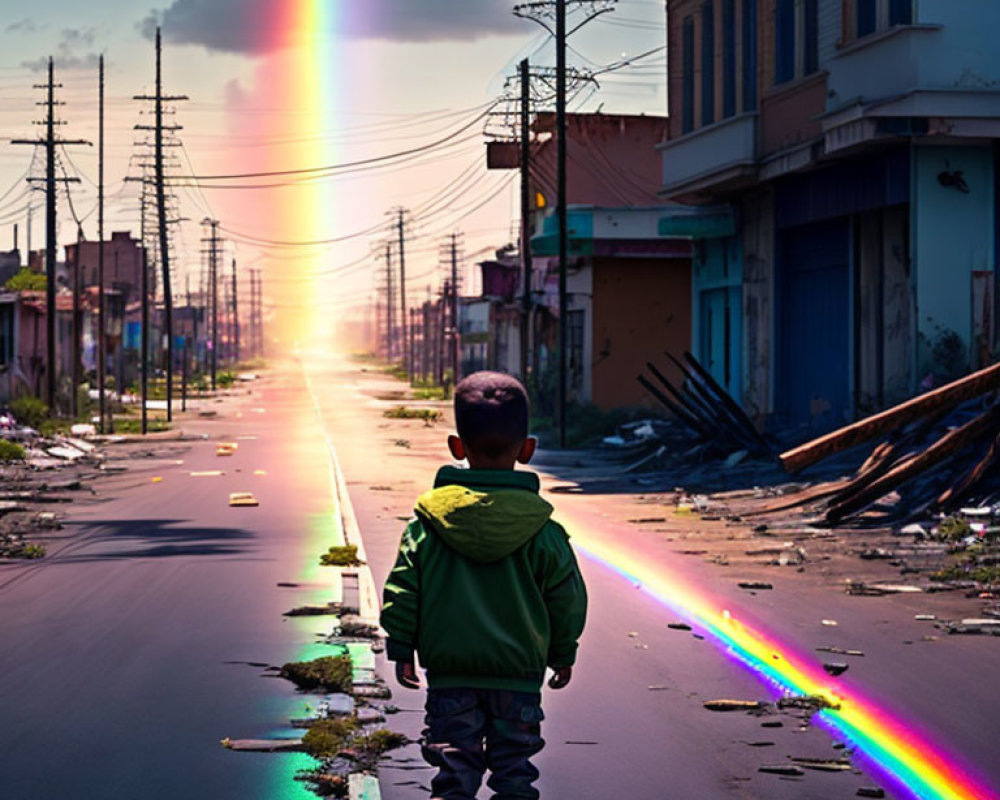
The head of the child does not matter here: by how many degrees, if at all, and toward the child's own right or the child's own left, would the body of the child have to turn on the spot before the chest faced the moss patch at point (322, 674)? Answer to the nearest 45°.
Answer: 0° — they already face it

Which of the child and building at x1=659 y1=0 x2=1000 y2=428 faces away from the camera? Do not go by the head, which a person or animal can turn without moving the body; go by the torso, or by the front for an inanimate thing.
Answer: the child

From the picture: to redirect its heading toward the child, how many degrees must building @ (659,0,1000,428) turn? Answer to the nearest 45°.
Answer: approximately 45° to its left

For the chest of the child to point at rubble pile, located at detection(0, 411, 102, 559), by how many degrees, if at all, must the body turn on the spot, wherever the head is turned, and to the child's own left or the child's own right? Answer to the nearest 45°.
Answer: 0° — they already face it

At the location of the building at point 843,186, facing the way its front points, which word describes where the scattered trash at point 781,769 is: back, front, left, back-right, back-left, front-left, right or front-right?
front-left

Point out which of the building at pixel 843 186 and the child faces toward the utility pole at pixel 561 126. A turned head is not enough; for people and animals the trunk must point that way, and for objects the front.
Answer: the child

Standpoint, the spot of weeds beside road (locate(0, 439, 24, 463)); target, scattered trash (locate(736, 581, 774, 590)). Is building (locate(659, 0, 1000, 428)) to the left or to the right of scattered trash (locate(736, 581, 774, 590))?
left

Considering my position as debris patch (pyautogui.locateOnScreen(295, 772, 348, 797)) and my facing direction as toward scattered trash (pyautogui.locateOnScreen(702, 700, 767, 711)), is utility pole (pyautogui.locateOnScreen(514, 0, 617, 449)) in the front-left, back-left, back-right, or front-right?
front-left

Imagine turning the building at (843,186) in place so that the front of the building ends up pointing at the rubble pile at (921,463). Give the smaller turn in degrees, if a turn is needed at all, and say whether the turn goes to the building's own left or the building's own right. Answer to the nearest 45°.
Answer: approximately 45° to the building's own left

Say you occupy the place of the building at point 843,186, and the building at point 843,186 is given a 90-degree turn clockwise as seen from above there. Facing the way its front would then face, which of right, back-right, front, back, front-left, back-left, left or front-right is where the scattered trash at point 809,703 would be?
back-left

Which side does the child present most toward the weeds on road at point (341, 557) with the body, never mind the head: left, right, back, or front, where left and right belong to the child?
front

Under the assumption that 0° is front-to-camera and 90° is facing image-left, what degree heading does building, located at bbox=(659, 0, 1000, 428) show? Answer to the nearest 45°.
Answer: approximately 45°

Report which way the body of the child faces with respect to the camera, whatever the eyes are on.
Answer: away from the camera

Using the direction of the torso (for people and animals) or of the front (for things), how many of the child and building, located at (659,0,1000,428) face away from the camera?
1

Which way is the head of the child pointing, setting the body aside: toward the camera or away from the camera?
away from the camera

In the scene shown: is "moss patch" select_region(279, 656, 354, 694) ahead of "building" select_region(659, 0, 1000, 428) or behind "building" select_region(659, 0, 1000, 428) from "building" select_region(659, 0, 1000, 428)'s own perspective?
ahead
